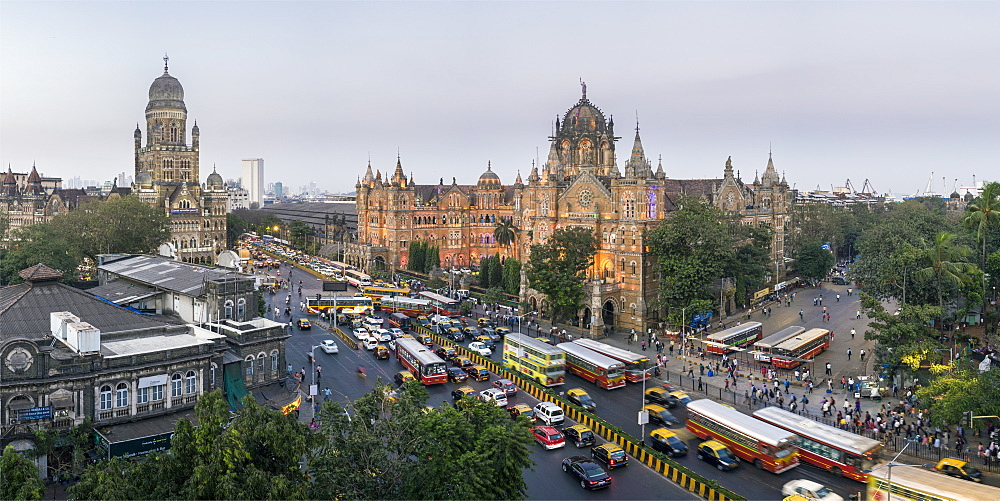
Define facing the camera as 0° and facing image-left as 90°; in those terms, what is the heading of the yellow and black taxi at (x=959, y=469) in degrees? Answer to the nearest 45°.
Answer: approximately 315°

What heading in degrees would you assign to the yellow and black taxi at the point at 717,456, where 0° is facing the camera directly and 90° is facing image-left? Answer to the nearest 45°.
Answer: approximately 315°

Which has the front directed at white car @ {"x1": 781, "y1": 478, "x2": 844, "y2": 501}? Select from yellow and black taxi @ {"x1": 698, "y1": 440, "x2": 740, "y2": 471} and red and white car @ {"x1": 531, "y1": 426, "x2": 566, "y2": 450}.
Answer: yellow and black taxi @ {"x1": 698, "y1": 440, "x2": 740, "y2": 471}

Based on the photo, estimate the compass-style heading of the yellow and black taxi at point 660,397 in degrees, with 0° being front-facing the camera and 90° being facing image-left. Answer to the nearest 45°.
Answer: approximately 315°

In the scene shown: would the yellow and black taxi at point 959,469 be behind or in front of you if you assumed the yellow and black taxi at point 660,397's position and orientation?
in front

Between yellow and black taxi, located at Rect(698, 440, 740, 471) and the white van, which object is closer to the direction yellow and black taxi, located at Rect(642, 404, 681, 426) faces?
the yellow and black taxi

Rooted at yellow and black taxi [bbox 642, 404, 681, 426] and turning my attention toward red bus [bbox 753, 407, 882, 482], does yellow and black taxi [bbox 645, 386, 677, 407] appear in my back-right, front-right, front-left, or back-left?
back-left

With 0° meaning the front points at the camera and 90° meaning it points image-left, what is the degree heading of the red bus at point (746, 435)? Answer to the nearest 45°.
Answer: approximately 315°

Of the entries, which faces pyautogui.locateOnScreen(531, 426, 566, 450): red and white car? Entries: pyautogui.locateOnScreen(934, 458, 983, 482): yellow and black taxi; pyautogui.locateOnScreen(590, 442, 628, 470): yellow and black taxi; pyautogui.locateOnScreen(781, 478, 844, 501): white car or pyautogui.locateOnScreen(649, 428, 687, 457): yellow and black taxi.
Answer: pyautogui.locateOnScreen(590, 442, 628, 470): yellow and black taxi

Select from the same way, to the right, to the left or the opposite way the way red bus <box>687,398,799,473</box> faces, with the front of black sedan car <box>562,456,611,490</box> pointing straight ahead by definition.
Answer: the opposite way

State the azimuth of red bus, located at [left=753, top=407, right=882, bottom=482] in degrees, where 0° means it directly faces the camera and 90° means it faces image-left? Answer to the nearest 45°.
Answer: approximately 315°

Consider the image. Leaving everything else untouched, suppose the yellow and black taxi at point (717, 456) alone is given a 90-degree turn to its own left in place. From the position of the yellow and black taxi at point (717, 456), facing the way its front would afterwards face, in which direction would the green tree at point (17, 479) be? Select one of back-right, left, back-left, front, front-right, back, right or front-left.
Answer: back

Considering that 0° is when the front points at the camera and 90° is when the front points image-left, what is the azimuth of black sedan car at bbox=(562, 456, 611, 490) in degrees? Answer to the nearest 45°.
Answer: approximately 135°

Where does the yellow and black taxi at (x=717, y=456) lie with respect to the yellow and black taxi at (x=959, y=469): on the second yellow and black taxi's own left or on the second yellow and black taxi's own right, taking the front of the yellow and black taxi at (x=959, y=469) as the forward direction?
on the second yellow and black taxi's own right

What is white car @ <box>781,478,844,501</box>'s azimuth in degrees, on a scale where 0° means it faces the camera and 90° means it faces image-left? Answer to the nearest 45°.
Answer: approximately 315°

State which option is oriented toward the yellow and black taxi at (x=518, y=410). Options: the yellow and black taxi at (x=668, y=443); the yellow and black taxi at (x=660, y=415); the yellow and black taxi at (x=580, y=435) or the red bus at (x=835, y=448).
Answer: the yellow and black taxi at (x=580, y=435)
